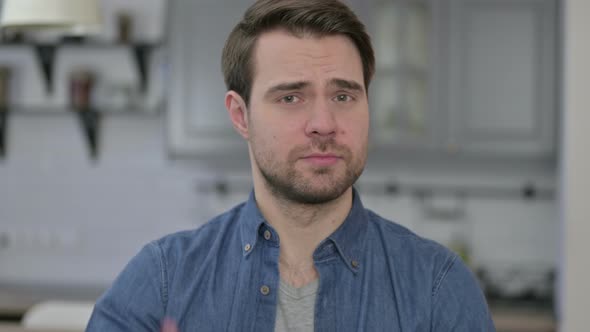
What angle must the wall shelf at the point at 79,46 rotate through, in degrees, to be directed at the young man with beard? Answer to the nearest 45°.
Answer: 0° — it already faces them

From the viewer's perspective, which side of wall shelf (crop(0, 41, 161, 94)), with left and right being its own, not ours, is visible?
front

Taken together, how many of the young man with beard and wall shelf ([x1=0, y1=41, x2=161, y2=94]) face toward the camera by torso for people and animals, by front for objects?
2

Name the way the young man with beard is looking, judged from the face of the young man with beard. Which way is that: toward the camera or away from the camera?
toward the camera

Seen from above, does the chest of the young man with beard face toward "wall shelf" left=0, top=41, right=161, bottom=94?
no

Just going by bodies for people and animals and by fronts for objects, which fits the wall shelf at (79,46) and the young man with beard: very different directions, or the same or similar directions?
same or similar directions

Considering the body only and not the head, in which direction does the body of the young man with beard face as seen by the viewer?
toward the camera

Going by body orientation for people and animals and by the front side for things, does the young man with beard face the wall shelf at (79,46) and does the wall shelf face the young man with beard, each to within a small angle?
no
